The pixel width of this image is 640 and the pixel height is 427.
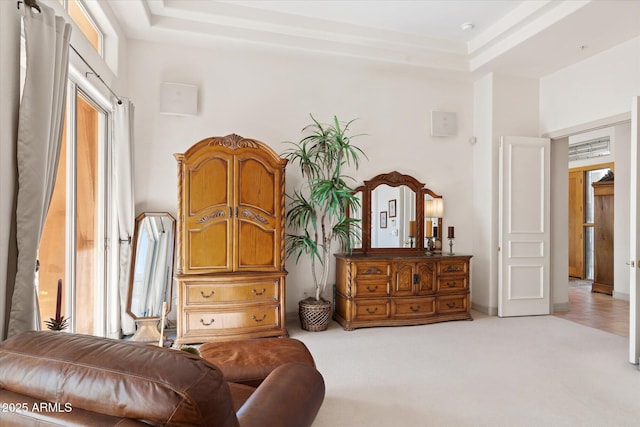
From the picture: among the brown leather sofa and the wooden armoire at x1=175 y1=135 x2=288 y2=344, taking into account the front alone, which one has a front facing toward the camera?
the wooden armoire

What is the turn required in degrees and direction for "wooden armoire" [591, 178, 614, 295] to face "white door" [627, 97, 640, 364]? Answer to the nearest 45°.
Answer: approximately 90° to its left

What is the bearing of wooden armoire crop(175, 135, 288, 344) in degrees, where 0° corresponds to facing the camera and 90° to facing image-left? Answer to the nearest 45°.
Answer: approximately 0°

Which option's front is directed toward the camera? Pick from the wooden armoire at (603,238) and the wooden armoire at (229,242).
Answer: the wooden armoire at (229,242)

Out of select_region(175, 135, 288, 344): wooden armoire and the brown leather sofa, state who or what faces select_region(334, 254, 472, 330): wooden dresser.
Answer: the brown leather sofa

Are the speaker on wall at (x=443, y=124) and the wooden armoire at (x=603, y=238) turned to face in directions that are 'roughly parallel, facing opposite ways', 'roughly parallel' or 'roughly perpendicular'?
roughly perpendicular

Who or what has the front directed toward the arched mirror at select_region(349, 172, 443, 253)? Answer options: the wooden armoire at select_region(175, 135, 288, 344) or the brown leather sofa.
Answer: the brown leather sofa

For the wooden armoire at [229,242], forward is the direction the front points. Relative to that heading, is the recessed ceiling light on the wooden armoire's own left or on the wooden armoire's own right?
on the wooden armoire's own left

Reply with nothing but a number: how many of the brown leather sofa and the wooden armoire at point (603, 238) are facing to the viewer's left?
1

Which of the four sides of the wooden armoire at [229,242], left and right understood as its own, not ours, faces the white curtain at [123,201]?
right

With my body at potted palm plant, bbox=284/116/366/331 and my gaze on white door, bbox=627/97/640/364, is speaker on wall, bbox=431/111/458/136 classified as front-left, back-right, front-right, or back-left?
front-left

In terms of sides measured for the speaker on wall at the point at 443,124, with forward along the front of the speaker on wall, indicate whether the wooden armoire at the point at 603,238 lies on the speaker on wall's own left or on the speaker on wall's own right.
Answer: on the speaker on wall's own left

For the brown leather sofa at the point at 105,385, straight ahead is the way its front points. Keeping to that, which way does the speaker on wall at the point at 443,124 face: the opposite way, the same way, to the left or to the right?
the opposite way

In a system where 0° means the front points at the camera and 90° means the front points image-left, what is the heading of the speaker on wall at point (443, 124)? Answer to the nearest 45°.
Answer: approximately 0°

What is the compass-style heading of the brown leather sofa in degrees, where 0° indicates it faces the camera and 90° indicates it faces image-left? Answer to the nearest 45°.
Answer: approximately 225°

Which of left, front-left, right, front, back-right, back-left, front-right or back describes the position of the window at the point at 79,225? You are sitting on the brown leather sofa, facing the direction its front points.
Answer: front-left

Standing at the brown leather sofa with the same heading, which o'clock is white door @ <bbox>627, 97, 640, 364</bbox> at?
The white door is roughly at 1 o'clock from the brown leather sofa.

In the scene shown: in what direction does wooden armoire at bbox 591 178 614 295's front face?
to the viewer's left

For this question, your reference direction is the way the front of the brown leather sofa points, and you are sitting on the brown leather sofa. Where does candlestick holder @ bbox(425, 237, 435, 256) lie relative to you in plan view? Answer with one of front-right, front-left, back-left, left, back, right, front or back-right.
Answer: front

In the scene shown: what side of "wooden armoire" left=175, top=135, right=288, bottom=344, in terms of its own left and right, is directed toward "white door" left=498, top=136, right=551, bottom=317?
left
